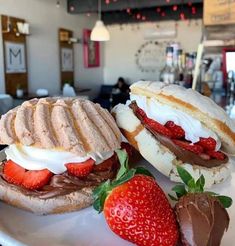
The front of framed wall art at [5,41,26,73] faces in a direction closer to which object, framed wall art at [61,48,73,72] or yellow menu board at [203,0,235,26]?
the yellow menu board

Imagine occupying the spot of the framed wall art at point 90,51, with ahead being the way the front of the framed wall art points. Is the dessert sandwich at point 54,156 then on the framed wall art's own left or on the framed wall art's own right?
on the framed wall art's own right

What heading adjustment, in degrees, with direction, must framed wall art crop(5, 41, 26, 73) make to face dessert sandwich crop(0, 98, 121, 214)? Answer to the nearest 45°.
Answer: approximately 45° to its right

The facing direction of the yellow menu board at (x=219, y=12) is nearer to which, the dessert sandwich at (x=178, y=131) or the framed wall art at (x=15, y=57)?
the dessert sandwich

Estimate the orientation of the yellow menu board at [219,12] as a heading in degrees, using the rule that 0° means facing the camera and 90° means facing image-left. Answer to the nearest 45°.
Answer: approximately 0°

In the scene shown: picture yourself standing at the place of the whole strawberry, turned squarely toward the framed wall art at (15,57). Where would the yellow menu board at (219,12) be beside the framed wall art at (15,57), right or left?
right

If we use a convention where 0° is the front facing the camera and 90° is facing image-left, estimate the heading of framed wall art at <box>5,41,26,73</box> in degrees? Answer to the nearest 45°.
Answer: approximately 315°

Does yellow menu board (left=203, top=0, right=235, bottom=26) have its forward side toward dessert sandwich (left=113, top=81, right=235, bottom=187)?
yes

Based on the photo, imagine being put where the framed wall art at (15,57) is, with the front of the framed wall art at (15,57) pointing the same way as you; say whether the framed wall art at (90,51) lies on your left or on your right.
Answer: on your left

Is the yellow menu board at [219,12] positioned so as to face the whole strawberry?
yes

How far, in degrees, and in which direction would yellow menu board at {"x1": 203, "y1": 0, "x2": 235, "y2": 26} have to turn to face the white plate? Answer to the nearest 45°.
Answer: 0° — it already faces it

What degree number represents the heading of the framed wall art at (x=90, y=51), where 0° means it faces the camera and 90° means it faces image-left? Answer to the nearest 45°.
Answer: approximately 315°
